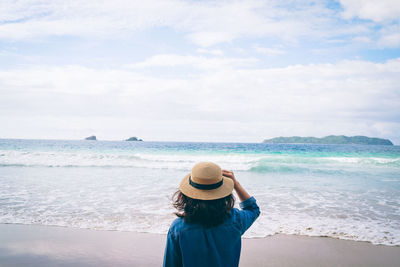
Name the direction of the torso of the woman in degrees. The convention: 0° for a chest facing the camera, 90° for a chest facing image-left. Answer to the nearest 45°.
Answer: approximately 180°

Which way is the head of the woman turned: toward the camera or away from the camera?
away from the camera
